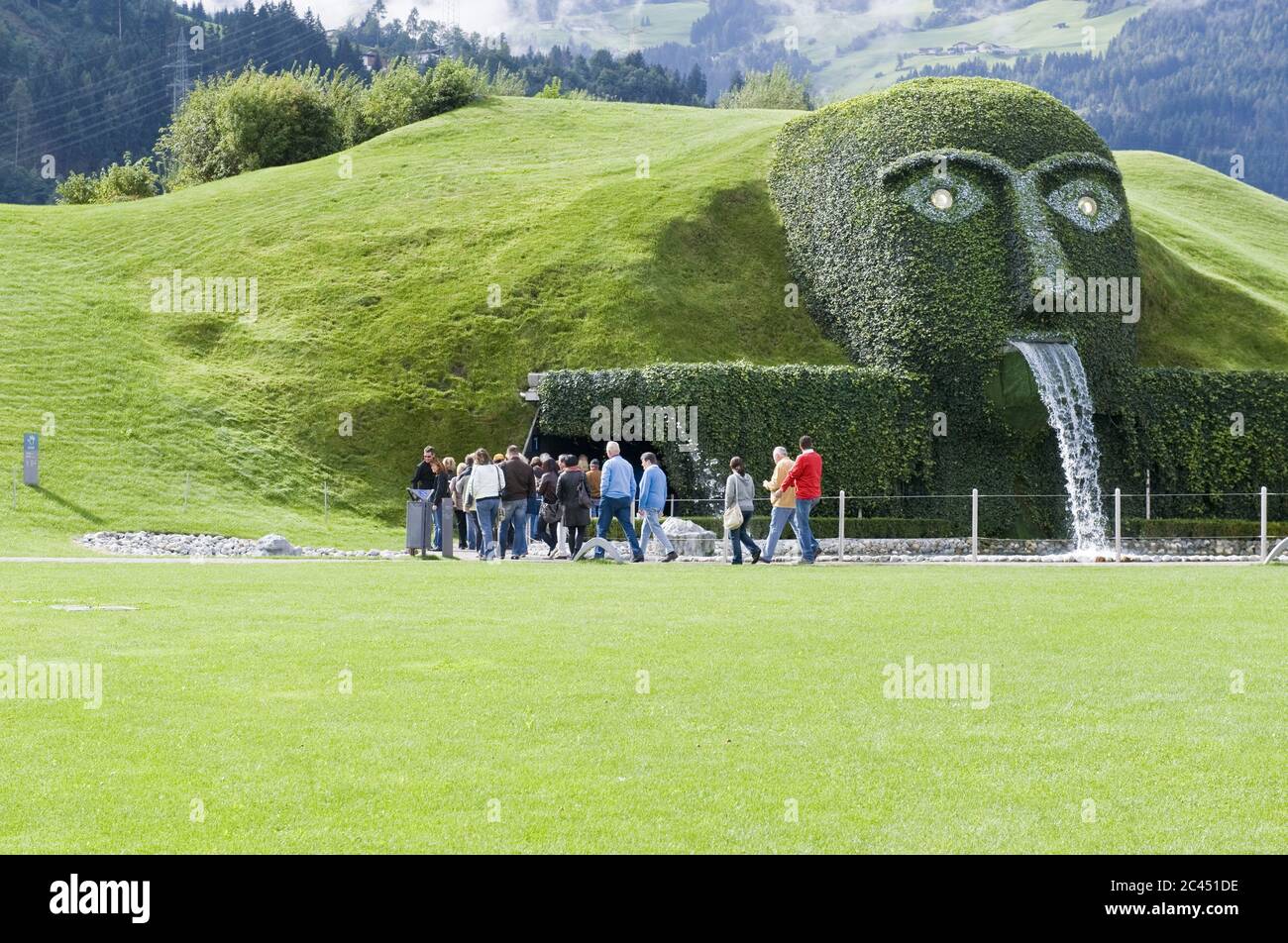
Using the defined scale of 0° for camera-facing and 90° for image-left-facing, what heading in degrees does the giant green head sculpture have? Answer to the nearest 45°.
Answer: approximately 315°

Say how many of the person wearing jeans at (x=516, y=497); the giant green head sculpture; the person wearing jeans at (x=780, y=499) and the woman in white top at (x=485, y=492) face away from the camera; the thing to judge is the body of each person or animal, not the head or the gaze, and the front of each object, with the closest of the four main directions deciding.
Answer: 2

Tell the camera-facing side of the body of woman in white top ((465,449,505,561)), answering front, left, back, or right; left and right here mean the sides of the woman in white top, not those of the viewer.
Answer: back

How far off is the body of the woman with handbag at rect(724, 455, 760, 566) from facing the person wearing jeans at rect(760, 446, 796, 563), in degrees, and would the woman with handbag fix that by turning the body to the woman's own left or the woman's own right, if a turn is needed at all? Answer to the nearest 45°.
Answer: approximately 180°

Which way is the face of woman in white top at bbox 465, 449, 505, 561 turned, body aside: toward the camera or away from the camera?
away from the camera

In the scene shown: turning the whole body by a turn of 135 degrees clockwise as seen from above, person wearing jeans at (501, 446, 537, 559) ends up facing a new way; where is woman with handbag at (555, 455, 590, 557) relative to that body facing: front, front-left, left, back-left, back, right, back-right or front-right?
front

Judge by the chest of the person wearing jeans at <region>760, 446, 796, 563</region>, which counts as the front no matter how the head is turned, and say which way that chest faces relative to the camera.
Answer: to the viewer's left

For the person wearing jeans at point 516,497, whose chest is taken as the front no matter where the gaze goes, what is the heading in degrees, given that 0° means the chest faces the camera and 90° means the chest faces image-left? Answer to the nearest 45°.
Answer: approximately 180°

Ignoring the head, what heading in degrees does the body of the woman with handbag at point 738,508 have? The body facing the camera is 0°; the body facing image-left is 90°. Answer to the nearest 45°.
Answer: approximately 135°

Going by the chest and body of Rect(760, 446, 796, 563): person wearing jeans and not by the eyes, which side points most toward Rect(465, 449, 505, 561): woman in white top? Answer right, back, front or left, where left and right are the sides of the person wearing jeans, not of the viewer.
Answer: front

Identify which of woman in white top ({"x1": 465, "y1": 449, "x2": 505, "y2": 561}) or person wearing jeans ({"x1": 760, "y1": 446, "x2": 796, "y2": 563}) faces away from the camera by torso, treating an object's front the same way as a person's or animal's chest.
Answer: the woman in white top
